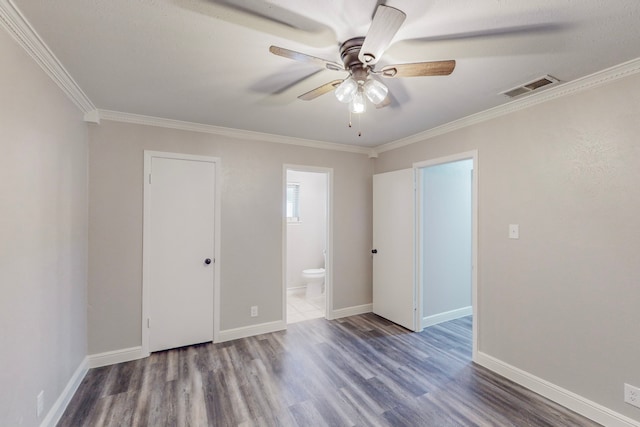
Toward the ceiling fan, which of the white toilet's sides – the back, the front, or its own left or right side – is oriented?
left

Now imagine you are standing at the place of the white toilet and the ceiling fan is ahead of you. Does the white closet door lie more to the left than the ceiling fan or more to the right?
right

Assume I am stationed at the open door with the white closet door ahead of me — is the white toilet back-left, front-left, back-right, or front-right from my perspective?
front-right

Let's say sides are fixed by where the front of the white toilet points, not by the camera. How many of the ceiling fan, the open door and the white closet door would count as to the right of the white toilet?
0

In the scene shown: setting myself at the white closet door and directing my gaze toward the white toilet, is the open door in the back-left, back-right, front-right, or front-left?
front-right

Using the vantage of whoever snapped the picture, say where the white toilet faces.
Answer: facing to the left of the viewer

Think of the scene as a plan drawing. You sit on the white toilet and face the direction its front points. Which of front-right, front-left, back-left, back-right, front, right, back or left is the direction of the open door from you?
back-left

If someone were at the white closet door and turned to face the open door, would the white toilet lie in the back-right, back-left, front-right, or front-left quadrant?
front-left
